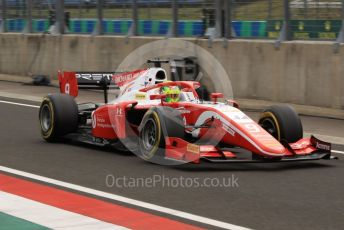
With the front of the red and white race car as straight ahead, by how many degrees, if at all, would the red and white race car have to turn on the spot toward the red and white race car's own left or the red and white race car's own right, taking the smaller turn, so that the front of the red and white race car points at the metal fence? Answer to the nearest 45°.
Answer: approximately 135° to the red and white race car's own left

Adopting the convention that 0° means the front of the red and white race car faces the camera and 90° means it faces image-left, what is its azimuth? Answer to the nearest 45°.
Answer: approximately 315°
